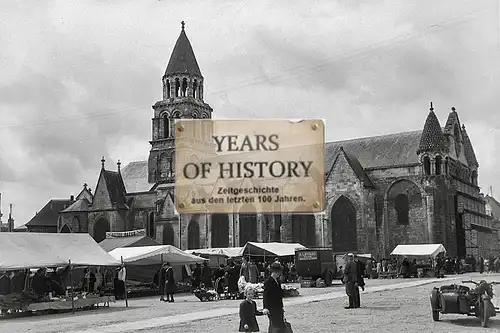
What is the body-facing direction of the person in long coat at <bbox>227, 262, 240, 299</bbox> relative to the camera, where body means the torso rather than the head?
away from the camera

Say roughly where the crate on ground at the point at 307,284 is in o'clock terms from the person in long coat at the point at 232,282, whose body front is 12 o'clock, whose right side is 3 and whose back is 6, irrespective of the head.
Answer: The crate on ground is roughly at 1 o'clock from the person in long coat.

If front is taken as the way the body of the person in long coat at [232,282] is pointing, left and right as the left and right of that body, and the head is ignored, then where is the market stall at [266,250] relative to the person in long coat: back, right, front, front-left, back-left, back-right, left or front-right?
front

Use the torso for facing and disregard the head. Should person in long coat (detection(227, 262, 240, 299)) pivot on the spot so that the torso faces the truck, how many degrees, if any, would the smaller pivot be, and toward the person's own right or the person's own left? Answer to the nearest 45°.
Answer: approximately 45° to the person's own right

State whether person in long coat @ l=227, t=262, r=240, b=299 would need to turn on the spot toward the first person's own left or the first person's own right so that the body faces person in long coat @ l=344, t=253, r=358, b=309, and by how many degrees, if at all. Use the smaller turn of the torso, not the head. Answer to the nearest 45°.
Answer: approximately 135° to the first person's own right

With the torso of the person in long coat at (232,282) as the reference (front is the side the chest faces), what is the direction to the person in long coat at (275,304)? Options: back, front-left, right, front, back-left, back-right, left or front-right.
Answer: back
